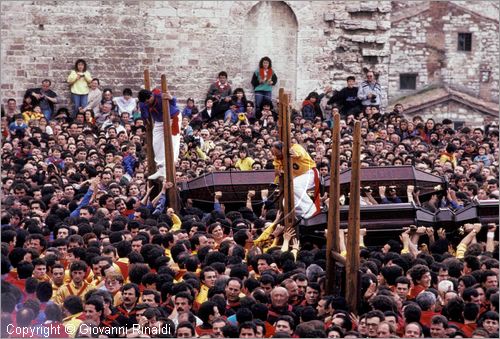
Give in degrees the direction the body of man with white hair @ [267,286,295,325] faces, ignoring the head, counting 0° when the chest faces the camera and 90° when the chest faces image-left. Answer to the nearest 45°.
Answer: approximately 0°

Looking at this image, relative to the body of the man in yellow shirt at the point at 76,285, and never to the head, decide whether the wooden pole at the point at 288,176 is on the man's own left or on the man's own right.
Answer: on the man's own left

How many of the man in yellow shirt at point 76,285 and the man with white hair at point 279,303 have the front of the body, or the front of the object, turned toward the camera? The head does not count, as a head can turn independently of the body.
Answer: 2

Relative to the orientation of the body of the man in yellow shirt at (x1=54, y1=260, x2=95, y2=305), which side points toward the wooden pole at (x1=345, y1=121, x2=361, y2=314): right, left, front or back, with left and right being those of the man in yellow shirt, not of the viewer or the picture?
left

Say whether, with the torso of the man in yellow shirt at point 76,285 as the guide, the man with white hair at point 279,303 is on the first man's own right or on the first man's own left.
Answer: on the first man's own left

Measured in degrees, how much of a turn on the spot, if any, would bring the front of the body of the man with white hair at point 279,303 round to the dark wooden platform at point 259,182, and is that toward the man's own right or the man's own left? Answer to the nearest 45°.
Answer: approximately 180°

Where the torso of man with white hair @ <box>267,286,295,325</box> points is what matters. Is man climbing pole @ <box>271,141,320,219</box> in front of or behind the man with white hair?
behind

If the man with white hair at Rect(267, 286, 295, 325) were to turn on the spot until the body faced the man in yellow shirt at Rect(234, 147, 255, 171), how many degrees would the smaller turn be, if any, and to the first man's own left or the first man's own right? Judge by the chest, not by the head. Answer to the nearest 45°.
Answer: approximately 180°
